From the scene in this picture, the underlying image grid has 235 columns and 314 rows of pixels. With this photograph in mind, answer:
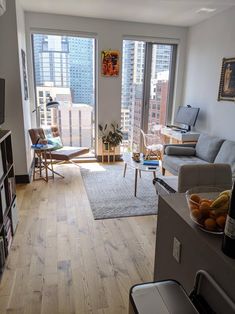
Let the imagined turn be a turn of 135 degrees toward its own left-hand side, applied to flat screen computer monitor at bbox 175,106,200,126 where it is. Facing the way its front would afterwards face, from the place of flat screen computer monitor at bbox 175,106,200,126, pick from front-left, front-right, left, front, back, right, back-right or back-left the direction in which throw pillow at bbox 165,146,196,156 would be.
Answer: right

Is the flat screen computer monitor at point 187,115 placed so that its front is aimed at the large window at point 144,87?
no

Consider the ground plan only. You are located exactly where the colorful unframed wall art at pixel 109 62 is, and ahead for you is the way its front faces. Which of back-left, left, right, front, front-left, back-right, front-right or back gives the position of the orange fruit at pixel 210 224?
front

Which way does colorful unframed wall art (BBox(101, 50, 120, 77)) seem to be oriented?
toward the camera

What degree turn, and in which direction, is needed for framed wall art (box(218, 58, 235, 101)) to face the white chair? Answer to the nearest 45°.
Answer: approximately 90° to its right

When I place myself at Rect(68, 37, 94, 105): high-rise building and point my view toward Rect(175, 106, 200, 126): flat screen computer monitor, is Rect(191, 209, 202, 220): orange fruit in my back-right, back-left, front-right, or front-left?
front-right

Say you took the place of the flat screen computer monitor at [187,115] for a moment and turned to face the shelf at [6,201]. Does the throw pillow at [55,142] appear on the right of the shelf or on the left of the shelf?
right

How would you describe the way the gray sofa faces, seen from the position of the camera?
facing the viewer and to the left of the viewer

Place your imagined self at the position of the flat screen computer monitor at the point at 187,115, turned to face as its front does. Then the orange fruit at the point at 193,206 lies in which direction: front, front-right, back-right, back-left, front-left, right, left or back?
front-left

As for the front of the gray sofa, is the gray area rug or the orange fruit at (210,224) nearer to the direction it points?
the gray area rug

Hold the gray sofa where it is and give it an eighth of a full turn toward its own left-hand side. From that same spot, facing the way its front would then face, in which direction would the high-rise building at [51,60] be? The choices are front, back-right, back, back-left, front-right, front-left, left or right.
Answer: right

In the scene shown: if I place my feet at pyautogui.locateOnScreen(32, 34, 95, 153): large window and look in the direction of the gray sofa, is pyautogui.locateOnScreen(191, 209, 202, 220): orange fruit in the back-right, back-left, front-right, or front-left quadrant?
front-right

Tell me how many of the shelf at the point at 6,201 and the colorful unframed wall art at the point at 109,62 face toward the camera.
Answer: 1

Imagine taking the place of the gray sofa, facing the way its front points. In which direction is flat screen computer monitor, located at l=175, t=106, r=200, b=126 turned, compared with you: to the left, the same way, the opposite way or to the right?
the same way

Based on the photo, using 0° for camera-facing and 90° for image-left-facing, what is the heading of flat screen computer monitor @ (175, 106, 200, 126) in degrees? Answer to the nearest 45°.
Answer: approximately 45°

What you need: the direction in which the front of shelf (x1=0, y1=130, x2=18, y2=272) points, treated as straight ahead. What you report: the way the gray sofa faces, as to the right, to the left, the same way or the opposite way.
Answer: the opposite way

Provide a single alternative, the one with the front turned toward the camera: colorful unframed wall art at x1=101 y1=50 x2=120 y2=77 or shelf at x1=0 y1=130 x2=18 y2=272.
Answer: the colorful unframed wall art

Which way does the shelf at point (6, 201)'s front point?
to the viewer's right

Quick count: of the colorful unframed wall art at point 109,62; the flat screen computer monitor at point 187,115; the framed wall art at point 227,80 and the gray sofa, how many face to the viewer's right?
0
